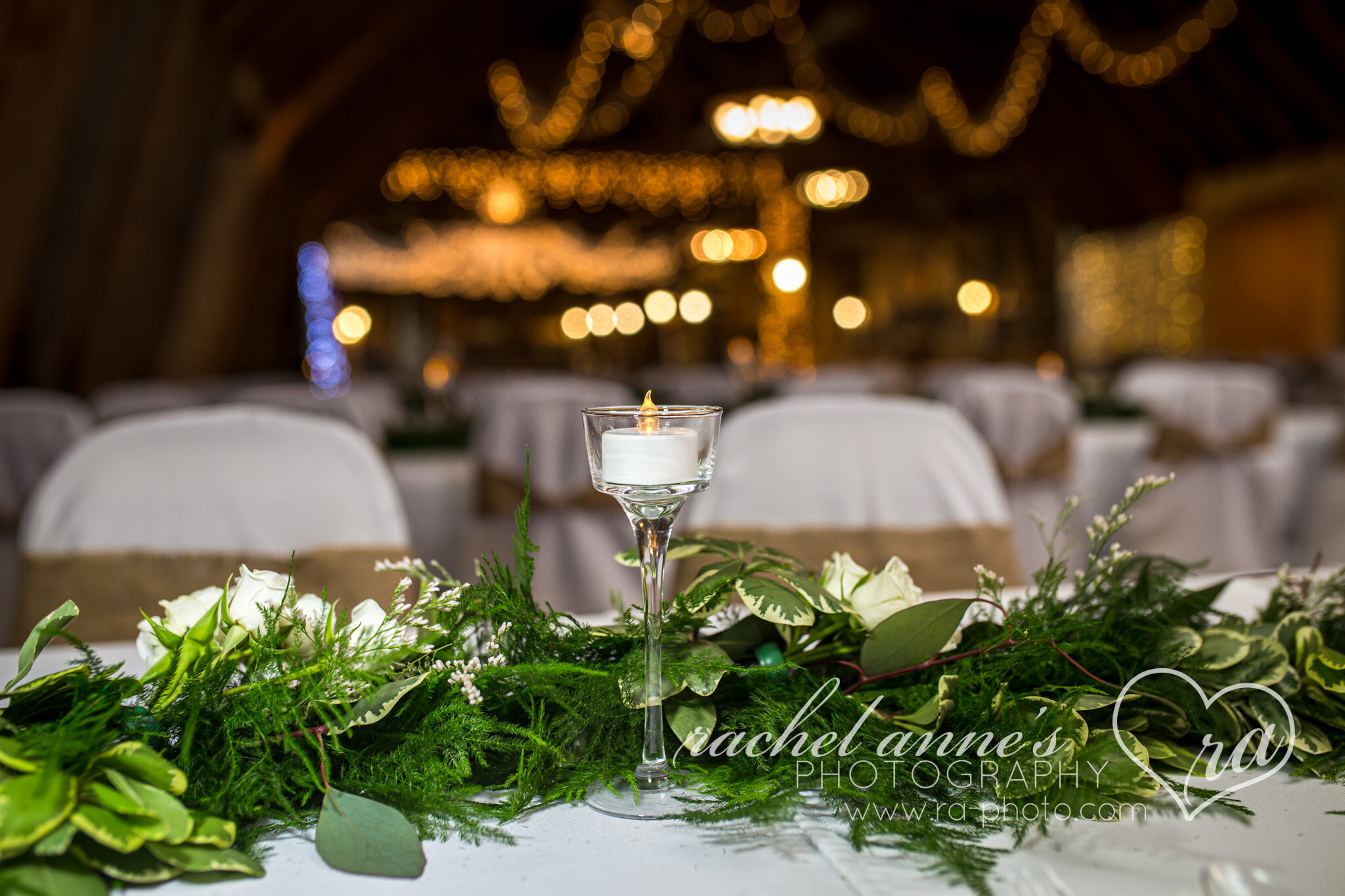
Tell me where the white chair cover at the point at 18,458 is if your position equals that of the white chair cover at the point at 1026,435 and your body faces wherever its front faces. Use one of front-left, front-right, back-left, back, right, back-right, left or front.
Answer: back-left

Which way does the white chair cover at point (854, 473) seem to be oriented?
toward the camera

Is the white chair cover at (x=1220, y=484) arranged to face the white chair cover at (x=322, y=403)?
no

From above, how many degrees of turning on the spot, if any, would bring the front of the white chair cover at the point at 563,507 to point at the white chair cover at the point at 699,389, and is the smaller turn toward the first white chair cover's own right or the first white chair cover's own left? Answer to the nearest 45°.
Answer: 0° — it already faces it

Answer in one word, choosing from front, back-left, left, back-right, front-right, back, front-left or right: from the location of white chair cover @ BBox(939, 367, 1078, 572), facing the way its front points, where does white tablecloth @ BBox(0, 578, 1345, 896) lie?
back

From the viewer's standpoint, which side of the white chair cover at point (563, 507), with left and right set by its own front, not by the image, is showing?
back

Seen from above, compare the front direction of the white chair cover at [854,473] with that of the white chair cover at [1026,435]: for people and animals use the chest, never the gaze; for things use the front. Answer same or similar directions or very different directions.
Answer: very different directions

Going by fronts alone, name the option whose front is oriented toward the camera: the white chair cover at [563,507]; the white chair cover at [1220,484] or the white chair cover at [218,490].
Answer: the white chair cover at [218,490]

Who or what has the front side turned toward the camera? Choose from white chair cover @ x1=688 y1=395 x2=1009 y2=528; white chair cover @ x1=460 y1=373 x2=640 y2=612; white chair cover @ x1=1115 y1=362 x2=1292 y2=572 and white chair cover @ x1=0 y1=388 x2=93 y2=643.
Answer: white chair cover @ x1=688 y1=395 x2=1009 y2=528

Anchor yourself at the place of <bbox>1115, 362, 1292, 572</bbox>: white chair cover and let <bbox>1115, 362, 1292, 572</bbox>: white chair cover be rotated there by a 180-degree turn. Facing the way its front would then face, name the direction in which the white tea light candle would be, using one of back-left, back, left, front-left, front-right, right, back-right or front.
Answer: front

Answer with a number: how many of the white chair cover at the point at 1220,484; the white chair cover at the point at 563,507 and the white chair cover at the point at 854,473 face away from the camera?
2

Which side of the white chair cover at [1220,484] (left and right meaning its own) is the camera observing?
back

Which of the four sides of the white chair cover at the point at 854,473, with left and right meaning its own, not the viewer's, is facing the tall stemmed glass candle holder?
front

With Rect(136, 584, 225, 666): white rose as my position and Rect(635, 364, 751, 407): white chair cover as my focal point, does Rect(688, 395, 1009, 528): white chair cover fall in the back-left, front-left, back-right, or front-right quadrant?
front-right

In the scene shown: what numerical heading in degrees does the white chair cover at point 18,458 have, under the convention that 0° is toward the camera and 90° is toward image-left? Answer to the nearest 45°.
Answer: approximately 180°

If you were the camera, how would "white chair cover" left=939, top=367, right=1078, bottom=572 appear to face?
facing away from the viewer
